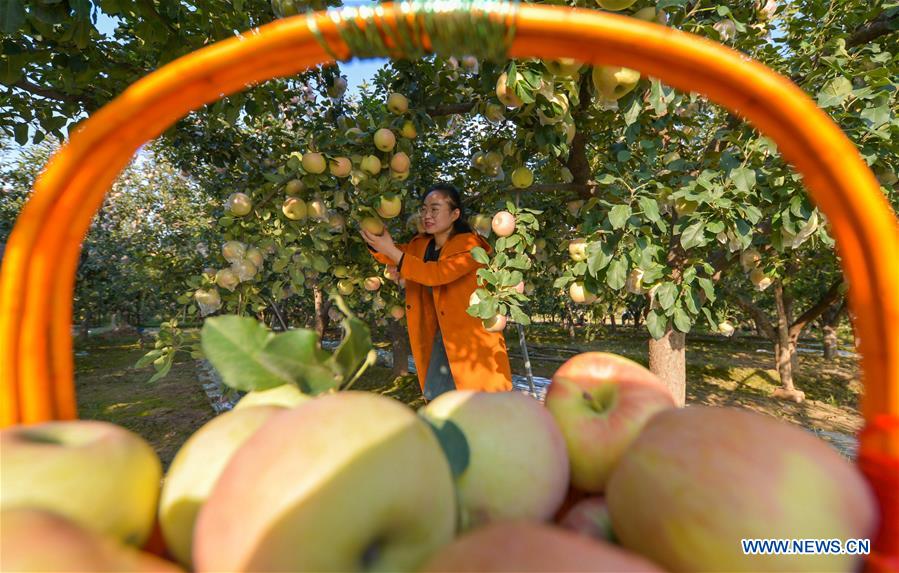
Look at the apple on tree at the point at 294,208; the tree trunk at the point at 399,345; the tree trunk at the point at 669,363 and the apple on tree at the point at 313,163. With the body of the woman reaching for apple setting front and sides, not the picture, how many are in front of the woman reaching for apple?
2

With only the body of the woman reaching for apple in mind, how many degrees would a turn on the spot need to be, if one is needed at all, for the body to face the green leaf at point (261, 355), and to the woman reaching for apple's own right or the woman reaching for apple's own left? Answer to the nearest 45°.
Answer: approximately 45° to the woman reaching for apple's own left

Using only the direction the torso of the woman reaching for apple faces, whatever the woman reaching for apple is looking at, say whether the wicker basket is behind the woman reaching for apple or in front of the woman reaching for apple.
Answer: in front

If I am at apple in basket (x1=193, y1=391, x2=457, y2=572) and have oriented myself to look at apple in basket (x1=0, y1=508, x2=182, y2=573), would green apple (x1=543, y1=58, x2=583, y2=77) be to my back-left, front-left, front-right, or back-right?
back-right

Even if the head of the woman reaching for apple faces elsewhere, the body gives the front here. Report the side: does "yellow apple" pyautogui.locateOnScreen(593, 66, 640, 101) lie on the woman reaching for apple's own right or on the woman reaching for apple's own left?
on the woman reaching for apple's own left

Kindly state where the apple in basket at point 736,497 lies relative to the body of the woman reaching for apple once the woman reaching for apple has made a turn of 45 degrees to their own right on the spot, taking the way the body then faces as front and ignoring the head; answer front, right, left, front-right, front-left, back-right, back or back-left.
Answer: left

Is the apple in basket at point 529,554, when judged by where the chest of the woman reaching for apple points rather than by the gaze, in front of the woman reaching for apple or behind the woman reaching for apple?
in front

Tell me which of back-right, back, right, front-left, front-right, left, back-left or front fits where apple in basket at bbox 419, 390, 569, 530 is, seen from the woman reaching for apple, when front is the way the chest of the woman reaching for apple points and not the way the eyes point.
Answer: front-left

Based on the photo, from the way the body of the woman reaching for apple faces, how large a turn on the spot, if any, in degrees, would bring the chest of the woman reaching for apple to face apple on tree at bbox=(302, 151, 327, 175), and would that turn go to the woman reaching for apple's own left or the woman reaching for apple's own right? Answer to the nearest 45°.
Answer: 0° — they already face it

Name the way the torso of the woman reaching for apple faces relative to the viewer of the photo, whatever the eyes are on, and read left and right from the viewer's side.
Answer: facing the viewer and to the left of the viewer

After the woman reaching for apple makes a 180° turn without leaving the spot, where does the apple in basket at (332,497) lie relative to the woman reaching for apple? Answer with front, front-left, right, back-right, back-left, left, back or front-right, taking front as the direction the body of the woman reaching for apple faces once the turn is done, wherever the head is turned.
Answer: back-right
